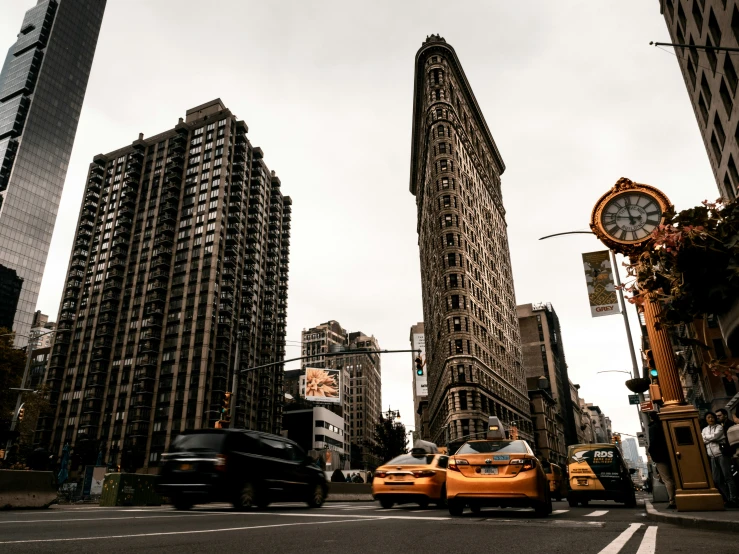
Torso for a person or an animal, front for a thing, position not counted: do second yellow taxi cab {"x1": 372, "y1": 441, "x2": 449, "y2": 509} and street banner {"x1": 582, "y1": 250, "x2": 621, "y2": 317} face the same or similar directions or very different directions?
very different directions

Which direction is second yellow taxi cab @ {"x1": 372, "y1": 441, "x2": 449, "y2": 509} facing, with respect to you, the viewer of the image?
facing away from the viewer and to the right of the viewer

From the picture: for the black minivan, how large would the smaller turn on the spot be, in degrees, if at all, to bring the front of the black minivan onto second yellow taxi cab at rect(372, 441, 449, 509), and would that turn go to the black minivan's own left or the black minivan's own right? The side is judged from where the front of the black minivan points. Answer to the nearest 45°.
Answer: approximately 45° to the black minivan's own right

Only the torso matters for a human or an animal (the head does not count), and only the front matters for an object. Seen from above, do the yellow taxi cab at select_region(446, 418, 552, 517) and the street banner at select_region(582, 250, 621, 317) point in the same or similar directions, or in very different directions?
very different directions

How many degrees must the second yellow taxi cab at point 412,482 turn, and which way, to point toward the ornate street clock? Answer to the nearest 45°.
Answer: approximately 90° to its right

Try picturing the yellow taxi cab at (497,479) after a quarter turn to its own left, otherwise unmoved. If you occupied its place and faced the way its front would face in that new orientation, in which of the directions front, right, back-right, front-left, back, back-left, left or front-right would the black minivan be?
front

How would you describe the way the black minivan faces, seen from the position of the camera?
facing away from the viewer and to the right of the viewer

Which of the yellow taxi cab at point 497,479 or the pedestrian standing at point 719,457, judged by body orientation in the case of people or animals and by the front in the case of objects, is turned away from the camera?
the yellow taxi cab

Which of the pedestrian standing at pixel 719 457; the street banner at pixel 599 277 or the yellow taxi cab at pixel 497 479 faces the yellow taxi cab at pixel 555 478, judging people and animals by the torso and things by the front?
the yellow taxi cab at pixel 497 479

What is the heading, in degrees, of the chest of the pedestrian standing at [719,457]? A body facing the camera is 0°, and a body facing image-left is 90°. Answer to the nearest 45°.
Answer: approximately 45°
